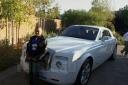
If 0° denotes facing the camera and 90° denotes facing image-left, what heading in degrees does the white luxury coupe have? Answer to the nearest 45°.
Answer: approximately 45°

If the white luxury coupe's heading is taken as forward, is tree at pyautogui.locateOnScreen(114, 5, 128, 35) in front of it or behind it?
behind

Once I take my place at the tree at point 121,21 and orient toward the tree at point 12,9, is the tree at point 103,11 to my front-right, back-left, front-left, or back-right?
front-right

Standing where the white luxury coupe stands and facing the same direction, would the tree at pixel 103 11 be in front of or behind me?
behind

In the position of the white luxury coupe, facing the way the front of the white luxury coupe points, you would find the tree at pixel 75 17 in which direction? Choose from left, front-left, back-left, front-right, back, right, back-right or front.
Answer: back-right

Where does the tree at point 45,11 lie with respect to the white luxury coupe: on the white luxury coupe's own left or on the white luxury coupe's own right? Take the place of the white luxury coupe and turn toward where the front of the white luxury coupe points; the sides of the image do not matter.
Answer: on the white luxury coupe's own right
